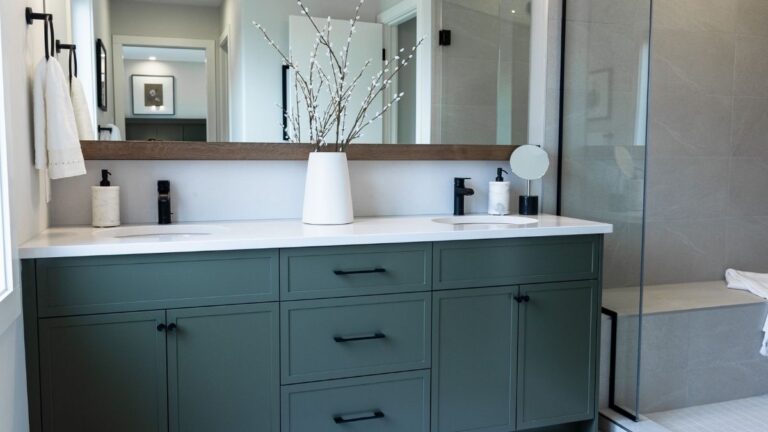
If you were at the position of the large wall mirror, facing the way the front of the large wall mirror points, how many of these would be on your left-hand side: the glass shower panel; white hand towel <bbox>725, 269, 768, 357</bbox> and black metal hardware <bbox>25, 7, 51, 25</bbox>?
2

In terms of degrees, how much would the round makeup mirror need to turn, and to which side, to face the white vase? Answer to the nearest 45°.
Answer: approximately 45° to its right

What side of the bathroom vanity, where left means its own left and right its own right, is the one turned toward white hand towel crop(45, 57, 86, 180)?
right

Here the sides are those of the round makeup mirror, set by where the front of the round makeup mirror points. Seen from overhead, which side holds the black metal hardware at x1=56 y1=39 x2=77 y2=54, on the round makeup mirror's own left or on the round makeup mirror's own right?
on the round makeup mirror's own right

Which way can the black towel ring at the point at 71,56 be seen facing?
to the viewer's right
